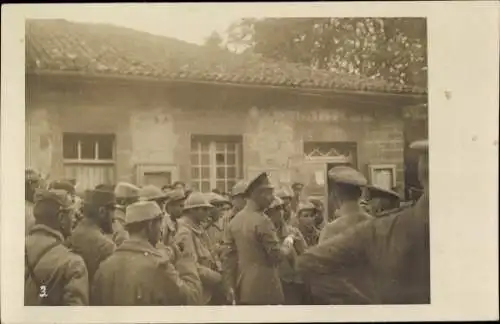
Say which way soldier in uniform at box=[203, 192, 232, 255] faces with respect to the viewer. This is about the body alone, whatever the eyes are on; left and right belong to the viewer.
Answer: facing the viewer and to the right of the viewer

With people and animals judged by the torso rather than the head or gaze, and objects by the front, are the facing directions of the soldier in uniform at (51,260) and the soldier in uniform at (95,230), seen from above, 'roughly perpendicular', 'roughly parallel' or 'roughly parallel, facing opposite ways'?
roughly parallel

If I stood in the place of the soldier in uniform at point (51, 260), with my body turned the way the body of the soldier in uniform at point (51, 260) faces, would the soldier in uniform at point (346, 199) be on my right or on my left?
on my right

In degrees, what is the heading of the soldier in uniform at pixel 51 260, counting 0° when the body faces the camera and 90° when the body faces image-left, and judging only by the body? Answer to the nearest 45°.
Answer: approximately 225°

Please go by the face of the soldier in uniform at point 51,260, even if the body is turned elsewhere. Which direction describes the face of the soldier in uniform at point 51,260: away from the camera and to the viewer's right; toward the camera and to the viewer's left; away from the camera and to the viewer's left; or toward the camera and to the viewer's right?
away from the camera and to the viewer's right
